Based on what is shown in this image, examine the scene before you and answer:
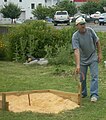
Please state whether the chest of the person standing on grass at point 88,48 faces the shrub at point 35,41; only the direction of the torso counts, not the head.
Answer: no

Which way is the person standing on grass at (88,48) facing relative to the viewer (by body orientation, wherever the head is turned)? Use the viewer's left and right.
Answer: facing the viewer
